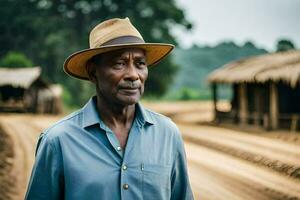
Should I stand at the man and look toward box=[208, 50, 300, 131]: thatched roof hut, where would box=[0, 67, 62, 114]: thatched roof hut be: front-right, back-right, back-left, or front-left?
front-left

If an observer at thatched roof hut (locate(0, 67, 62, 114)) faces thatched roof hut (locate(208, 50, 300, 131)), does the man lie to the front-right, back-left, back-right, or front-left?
front-right

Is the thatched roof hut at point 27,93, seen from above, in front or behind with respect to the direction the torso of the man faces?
behind

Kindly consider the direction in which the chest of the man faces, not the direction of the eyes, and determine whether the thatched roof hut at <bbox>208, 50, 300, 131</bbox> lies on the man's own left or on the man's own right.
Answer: on the man's own left

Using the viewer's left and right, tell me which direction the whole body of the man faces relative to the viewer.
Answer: facing the viewer and to the right of the viewer
